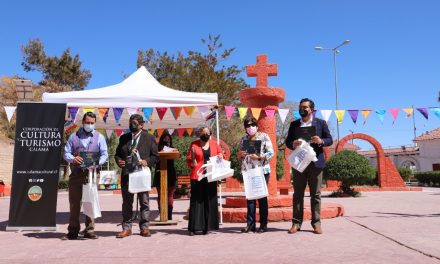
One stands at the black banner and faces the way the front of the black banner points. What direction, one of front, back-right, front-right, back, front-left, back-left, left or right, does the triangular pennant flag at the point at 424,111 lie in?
left

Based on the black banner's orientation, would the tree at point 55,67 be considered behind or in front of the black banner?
behind

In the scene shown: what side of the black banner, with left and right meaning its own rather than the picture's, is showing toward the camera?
front

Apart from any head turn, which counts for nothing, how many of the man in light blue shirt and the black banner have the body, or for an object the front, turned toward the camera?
2

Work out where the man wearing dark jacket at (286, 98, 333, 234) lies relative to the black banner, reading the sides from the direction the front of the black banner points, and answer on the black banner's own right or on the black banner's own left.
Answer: on the black banner's own left

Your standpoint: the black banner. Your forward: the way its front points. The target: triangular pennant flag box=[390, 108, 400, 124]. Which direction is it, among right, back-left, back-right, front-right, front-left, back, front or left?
left

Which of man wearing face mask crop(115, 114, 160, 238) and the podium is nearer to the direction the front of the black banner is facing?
the man wearing face mask

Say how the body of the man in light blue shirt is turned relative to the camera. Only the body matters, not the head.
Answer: toward the camera

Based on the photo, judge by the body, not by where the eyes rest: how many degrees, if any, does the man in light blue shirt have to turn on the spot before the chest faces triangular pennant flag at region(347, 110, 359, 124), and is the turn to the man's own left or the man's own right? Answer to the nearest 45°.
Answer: approximately 90° to the man's own left

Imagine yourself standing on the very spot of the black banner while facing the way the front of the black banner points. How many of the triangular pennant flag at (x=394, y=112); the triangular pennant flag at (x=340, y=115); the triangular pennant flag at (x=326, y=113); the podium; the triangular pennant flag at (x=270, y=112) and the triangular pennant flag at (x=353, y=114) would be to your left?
6

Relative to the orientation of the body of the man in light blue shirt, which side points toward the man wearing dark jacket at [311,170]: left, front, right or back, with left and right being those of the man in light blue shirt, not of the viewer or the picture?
left

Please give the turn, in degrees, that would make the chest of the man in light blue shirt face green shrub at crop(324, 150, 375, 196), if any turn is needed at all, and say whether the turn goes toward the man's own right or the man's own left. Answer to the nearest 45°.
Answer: approximately 135° to the man's own left

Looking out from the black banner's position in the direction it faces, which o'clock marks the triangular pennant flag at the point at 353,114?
The triangular pennant flag is roughly at 9 o'clock from the black banner.

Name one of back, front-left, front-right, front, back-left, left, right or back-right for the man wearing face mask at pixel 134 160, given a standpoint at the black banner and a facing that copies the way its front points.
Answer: front-left

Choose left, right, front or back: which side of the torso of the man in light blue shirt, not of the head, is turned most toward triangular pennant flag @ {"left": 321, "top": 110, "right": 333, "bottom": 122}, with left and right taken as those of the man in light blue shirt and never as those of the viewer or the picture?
left
